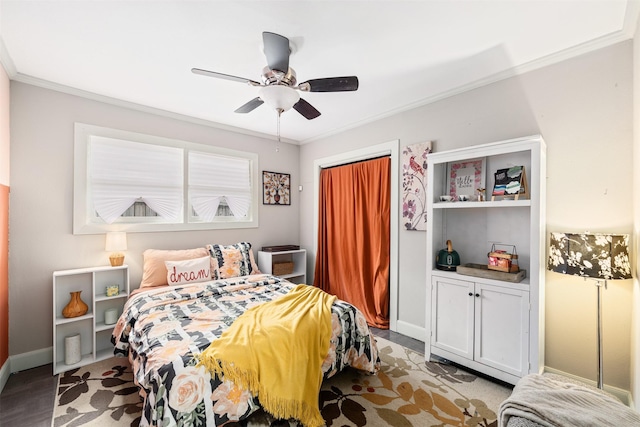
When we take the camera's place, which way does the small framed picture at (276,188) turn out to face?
facing the viewer and to the right of the viewer

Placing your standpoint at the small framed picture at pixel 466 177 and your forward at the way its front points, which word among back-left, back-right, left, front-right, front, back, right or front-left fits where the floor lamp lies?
front-left

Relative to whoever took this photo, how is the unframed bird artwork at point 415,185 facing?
facing the viewer and to the left of the viewer

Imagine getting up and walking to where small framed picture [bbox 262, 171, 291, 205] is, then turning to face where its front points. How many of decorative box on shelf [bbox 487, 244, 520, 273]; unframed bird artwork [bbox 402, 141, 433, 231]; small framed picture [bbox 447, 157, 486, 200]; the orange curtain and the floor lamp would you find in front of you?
5

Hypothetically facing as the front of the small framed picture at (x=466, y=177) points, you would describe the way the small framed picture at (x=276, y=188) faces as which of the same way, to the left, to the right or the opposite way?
to the left

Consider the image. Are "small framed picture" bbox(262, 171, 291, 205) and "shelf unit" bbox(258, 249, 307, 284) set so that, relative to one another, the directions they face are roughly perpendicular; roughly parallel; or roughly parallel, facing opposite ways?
roughly parallel

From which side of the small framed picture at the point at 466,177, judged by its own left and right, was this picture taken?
front

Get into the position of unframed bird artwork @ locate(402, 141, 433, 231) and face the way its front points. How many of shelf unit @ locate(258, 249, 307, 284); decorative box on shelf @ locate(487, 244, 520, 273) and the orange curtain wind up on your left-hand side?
1

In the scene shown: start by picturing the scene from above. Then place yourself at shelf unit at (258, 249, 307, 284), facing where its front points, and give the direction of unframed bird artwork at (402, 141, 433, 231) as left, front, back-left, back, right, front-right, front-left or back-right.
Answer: front

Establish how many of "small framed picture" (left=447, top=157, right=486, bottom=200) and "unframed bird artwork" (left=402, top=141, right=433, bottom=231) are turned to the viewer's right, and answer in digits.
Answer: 0

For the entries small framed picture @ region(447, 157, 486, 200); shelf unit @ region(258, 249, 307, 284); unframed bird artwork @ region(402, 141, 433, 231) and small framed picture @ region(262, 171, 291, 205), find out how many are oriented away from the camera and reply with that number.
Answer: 0

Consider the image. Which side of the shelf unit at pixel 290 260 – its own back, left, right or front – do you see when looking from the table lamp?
right

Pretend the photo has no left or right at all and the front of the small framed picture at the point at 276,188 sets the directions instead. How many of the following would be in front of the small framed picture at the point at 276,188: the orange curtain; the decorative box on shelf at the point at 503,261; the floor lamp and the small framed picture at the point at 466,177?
4

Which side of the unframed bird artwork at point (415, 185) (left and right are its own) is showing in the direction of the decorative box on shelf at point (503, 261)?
left

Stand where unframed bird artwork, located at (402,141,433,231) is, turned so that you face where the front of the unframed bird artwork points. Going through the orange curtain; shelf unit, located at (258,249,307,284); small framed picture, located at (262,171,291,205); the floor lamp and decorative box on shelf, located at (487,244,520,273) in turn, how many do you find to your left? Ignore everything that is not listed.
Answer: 2

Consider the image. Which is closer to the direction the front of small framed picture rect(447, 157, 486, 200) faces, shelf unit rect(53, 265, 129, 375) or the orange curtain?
the shelf unit
